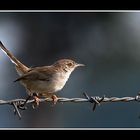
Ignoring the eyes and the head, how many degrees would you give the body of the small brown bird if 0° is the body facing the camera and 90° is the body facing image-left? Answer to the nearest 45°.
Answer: approximately 270°
